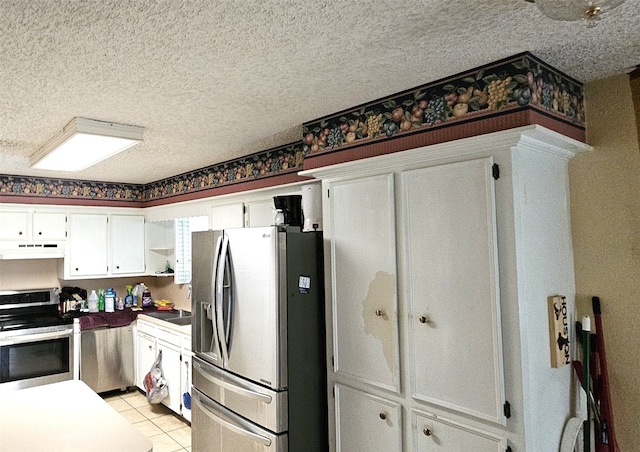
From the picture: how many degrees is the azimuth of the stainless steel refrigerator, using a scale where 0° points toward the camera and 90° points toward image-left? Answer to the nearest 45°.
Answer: approximately 45°

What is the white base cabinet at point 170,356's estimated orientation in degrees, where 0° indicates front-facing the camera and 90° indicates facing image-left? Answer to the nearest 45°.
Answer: approximately 45°

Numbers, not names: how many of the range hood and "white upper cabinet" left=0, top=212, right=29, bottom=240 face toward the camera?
2

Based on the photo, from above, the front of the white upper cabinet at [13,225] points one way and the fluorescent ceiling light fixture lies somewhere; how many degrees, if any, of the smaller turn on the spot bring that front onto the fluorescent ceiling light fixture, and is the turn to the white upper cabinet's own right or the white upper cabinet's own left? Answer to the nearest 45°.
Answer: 0° — it already faces it

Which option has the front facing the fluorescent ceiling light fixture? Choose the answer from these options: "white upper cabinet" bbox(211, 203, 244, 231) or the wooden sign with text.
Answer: the white upper cabinet

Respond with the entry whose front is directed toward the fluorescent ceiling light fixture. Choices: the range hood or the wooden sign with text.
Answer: the range hood

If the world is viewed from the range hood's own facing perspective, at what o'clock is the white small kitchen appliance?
The white small kitchen appliance is roughly at 11 o'clock from the range hood.

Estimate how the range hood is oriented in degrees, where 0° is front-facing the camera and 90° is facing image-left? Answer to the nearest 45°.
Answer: approximately 0°

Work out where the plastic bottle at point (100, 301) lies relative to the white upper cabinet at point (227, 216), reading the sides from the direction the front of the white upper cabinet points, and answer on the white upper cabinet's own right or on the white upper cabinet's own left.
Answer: on the white upper cabinet's own right

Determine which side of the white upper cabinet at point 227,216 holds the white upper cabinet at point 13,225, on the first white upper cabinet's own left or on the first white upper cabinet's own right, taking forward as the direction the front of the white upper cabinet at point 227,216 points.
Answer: on the first white upper cabinet's own right

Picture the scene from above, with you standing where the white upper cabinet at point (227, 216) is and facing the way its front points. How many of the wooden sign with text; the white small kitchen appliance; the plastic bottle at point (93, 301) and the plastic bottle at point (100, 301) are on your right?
2
